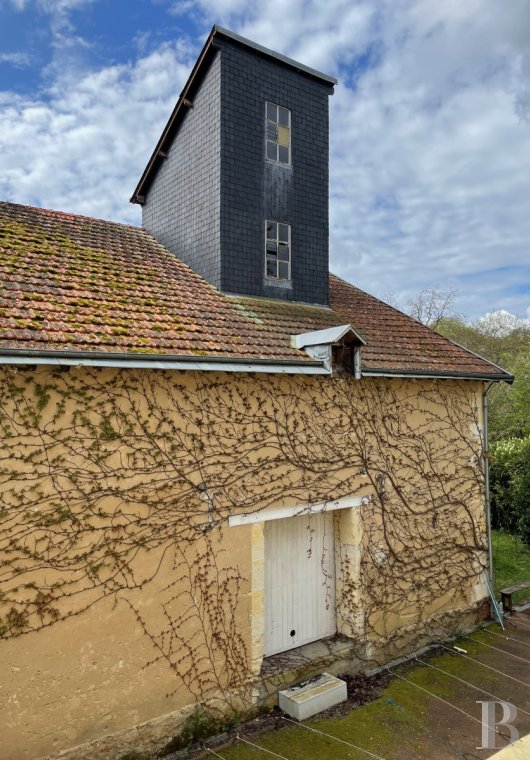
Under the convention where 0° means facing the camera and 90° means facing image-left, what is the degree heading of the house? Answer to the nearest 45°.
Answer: approximately 315°

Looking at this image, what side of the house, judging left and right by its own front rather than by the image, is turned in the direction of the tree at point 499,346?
left
